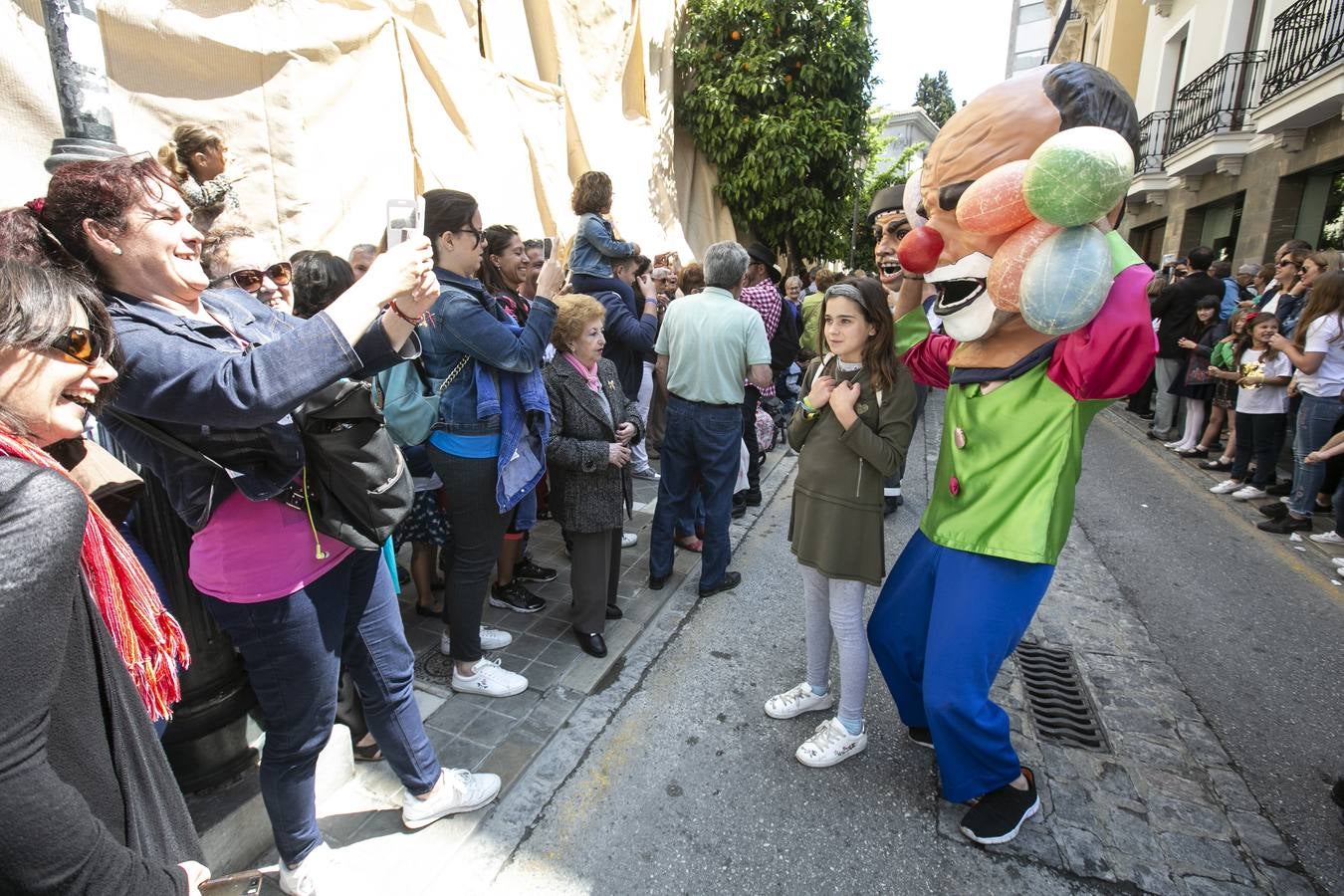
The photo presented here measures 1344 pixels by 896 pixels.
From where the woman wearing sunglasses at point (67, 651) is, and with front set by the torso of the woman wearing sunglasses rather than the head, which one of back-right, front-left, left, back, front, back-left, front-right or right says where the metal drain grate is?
front

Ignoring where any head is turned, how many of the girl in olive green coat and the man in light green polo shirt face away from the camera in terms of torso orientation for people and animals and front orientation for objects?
1

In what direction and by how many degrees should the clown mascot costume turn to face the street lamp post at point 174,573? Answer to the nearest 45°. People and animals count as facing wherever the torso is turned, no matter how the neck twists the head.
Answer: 0° — it already faces it

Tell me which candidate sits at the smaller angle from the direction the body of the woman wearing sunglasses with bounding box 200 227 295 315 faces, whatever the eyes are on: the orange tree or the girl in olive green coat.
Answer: the girl in olive green coat

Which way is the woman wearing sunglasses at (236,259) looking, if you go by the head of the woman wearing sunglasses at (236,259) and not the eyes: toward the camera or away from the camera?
toward the camera

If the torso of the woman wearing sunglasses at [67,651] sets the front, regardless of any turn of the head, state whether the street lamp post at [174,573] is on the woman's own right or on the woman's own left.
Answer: on the woman's own left

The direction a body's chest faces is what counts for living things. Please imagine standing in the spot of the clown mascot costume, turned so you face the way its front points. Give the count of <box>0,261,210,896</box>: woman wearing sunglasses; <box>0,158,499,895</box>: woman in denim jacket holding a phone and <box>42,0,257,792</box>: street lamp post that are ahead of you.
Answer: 3

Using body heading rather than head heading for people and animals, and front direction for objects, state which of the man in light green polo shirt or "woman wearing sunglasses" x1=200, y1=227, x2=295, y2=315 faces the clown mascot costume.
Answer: the woman wearing sunglasses

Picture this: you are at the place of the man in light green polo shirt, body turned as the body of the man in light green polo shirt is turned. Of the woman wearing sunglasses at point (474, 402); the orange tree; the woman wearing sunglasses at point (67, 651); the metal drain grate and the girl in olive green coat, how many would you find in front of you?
1

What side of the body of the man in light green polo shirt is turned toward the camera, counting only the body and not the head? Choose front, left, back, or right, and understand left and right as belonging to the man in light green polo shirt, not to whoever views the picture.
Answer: back

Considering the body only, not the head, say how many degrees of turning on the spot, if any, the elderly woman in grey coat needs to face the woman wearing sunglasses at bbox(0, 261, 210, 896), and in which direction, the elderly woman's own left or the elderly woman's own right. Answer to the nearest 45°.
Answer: approximately 45° to the elderly woman's own right

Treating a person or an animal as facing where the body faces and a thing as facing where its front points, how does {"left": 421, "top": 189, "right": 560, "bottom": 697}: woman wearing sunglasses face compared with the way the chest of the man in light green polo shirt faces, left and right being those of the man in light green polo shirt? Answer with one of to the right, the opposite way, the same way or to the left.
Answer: to the right

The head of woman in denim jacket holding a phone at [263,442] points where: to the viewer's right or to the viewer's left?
to the viewer's right

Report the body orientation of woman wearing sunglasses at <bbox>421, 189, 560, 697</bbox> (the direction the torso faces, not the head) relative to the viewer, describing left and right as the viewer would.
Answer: facing to the right of the viewer

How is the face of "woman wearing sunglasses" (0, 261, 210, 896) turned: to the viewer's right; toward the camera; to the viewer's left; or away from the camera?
to the viewer's right

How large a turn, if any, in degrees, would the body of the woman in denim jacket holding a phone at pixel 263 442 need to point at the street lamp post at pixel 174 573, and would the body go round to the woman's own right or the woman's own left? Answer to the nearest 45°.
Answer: approximately 135° to the woman's own left
